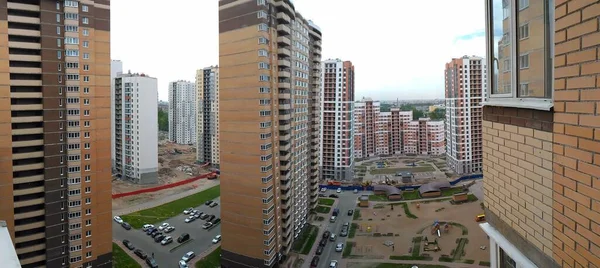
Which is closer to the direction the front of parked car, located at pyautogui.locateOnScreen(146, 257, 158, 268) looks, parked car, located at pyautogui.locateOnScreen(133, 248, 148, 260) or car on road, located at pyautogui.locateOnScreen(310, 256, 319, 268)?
the car on road
